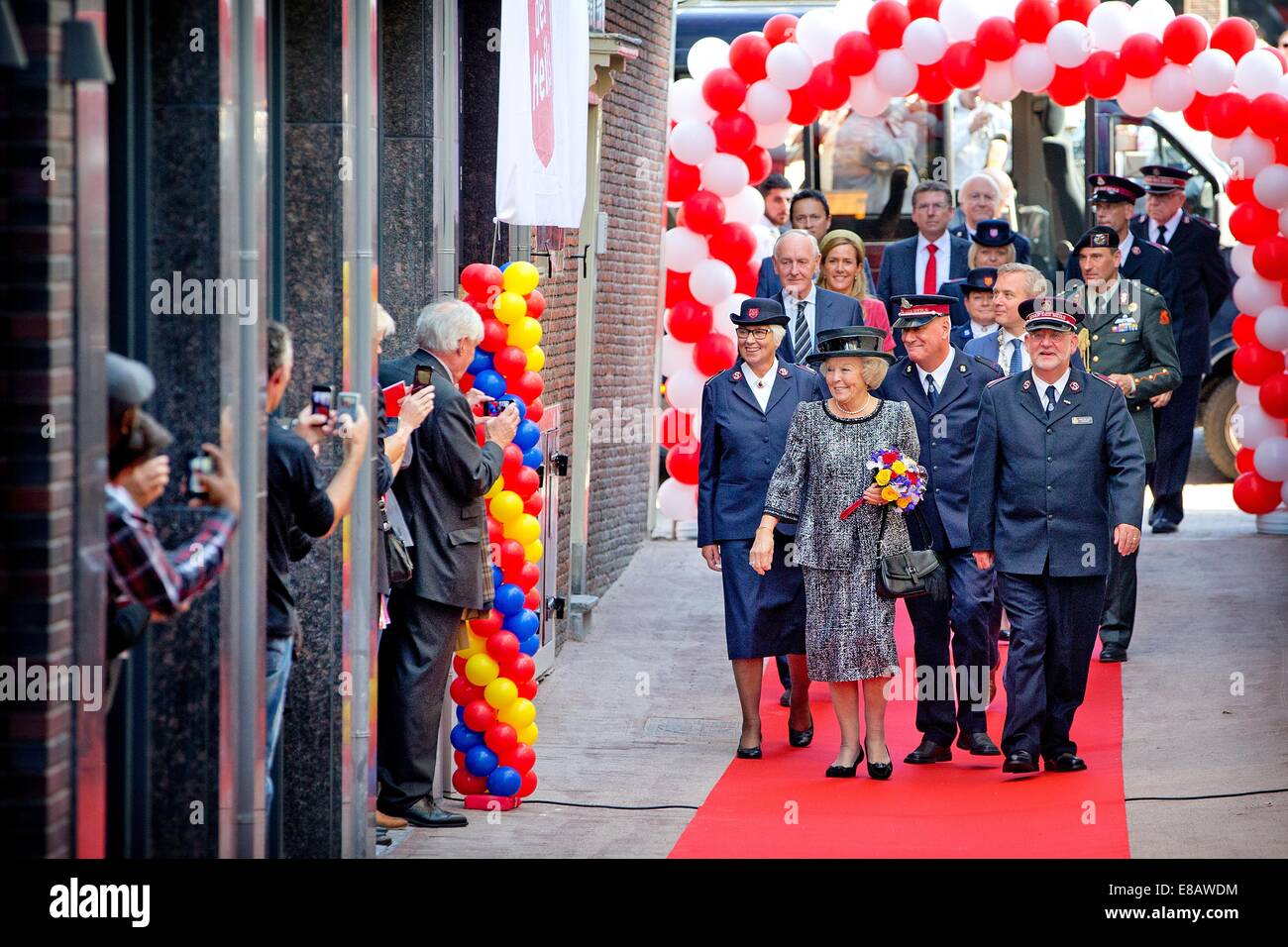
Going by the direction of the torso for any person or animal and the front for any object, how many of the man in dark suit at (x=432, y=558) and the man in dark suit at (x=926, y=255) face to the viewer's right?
1

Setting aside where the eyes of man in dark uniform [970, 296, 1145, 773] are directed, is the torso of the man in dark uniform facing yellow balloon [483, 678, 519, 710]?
no

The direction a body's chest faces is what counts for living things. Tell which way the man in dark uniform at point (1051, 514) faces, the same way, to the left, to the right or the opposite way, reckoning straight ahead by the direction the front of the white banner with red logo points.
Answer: the same way

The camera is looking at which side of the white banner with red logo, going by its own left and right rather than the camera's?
front

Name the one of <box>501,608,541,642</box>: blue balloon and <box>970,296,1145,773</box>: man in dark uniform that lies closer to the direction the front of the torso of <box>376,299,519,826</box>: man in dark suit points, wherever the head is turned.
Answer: the man in dark uniform

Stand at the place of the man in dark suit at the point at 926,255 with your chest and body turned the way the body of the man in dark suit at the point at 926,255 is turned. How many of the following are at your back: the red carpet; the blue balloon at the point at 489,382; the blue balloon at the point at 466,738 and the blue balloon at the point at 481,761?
0

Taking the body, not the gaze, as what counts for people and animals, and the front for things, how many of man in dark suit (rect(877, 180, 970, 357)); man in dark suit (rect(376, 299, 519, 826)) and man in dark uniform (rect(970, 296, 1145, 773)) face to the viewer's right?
1

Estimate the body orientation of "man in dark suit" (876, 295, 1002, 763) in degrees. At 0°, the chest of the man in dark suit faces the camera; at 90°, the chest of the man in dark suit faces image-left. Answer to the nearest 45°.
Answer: approximately 0°

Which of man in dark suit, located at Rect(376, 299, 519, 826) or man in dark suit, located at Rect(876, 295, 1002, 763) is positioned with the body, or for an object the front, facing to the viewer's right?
man in dark suit, located at Rect(376, 299, 519, 826)

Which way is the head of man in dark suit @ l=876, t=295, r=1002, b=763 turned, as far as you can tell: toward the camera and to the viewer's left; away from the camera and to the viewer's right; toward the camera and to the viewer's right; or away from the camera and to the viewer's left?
toward the camera and to the viewer's left

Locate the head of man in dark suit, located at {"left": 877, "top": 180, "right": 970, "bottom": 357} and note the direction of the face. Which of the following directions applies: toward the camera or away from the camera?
toward the camera

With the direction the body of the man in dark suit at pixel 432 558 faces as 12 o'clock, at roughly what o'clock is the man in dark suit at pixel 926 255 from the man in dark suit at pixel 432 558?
the man in dark suit at pixel 926 255 is roughly at 10 o'clock from the man in dark suit at pixel 432 558.

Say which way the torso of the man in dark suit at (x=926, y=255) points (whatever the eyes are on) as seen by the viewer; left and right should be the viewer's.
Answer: facing the viewer

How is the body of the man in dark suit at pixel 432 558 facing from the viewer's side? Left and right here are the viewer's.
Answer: facing to the right of the viewer
